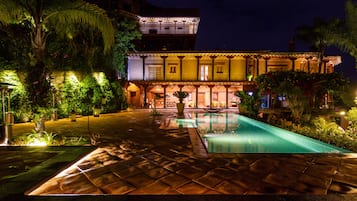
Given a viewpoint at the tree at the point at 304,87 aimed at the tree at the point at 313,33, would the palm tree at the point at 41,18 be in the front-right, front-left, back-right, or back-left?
back-left

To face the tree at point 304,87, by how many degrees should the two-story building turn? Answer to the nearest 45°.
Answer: approximately 45° to its left

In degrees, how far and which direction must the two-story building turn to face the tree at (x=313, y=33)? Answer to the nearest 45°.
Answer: approximately 90° to its left

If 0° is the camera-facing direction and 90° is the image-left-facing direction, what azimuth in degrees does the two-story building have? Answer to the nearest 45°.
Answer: approximately 0°

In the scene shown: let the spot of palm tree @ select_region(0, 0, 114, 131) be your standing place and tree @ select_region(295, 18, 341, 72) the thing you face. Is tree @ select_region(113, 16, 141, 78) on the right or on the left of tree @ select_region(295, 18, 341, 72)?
left

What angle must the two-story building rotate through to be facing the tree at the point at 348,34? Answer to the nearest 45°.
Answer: approximately 45° to its left

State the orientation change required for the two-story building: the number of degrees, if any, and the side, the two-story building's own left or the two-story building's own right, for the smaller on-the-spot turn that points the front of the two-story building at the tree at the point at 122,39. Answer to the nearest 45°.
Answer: approximately 45° to the two-story building's own right

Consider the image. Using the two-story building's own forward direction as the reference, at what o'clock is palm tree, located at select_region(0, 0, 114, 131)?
The palm tree is roughly at 12 o'clock from the two-story building.
